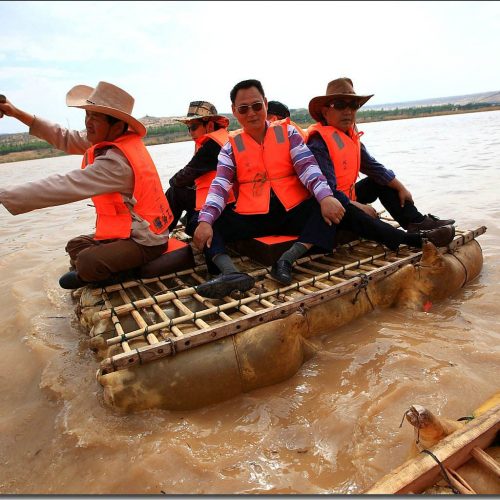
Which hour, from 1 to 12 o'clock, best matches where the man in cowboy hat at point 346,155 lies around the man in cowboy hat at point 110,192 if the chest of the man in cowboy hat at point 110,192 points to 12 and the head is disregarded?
the man in cowboy hat at point 346,155 is roughly at 6 o'clock from the man in cowboy hat at point 110,192.

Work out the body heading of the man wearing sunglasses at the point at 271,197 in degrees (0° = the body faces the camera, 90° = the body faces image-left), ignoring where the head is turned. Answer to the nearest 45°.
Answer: approximately 0°

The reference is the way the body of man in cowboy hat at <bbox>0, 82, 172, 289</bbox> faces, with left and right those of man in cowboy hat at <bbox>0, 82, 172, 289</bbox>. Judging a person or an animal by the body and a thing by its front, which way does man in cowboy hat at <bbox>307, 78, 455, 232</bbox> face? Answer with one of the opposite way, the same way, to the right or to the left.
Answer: to the left

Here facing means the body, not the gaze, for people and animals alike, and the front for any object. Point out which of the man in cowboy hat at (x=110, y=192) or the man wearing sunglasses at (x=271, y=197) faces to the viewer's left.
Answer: the man in cowboy hat

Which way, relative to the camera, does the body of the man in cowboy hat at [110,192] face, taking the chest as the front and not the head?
to the viewer's left
